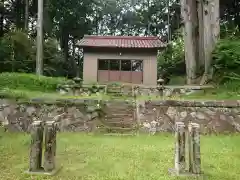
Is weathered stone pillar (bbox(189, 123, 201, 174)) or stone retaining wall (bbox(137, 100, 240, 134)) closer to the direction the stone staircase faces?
the weathered stone pillar

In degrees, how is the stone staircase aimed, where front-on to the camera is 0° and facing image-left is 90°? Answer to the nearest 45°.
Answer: approximately 0°

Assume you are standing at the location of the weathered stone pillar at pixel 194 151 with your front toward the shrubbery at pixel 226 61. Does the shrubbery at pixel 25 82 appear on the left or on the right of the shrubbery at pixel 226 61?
left

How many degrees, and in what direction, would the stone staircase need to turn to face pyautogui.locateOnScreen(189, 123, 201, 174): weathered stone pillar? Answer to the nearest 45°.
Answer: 0° — it already faces it

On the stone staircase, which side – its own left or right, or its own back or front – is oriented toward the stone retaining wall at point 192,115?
left

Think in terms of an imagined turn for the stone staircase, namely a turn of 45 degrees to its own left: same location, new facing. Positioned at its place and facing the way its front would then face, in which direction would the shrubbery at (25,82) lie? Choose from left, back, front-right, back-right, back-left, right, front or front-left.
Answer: back

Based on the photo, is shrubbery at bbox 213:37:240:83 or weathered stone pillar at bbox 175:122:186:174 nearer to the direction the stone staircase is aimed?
the weathered stone pillar

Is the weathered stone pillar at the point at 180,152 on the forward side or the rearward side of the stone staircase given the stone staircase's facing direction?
on the forward side

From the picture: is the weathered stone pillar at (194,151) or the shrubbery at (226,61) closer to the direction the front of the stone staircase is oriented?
the weathered stone pillar

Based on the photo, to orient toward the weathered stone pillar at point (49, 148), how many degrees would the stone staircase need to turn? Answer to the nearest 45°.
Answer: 0° — it already faces it

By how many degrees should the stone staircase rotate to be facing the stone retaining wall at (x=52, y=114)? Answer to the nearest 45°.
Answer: approximately 90° to its right
